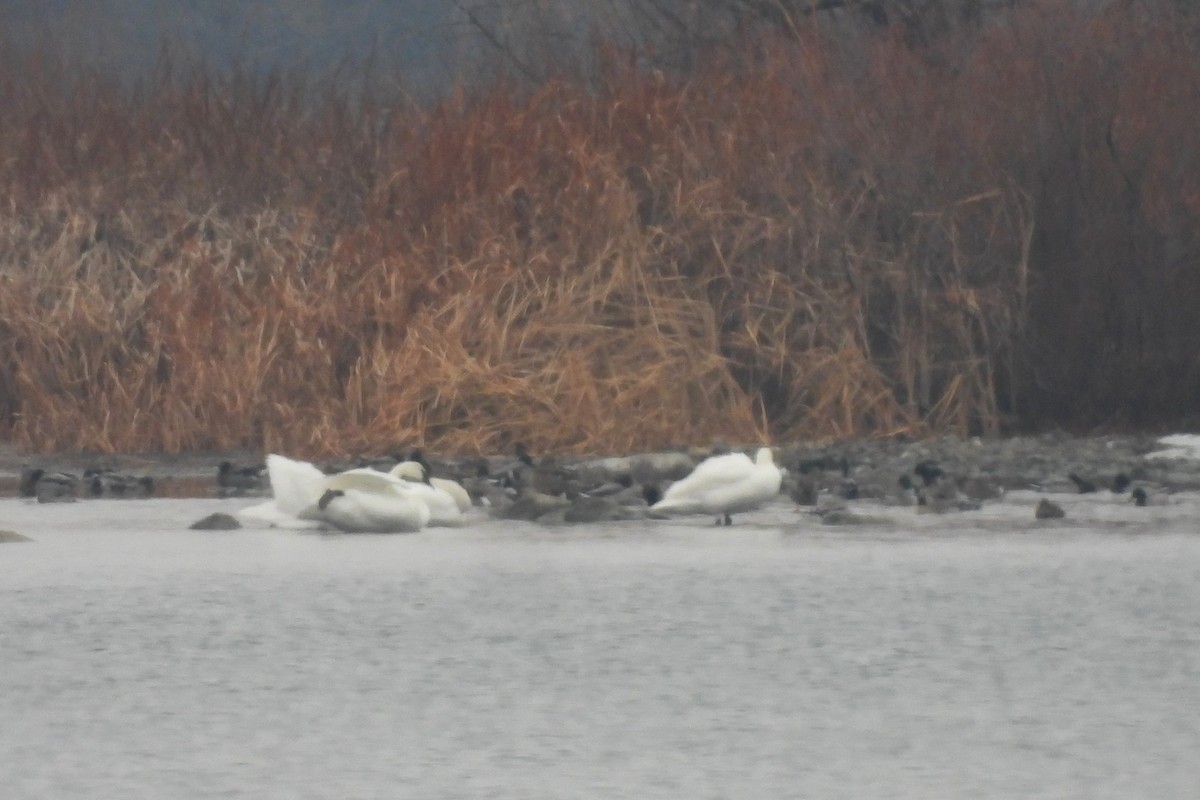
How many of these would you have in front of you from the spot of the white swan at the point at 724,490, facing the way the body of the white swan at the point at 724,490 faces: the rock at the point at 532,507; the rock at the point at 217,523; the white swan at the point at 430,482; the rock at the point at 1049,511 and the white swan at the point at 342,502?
1

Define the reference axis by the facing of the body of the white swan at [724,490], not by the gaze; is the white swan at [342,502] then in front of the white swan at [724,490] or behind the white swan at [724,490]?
behind

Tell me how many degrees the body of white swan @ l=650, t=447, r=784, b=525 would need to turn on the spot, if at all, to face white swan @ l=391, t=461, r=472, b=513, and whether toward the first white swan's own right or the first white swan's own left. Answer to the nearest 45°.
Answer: approximately 180°

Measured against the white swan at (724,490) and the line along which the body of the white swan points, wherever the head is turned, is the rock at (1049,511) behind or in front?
in front

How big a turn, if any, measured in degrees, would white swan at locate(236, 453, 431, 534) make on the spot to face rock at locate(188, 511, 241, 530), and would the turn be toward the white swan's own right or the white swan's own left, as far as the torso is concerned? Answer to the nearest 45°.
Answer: approximately 180°

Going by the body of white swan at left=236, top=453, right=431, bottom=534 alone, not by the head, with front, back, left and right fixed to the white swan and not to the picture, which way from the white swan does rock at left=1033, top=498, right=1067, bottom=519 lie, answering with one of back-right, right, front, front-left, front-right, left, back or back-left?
front

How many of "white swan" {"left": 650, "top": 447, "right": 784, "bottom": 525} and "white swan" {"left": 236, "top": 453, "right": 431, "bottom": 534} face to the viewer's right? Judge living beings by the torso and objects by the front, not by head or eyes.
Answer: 2

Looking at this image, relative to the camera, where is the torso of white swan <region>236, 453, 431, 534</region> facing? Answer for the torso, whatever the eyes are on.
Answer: to the viewer's right

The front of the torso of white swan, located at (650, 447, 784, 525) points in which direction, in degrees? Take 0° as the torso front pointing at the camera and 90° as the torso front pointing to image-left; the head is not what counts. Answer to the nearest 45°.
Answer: approximately 270°
